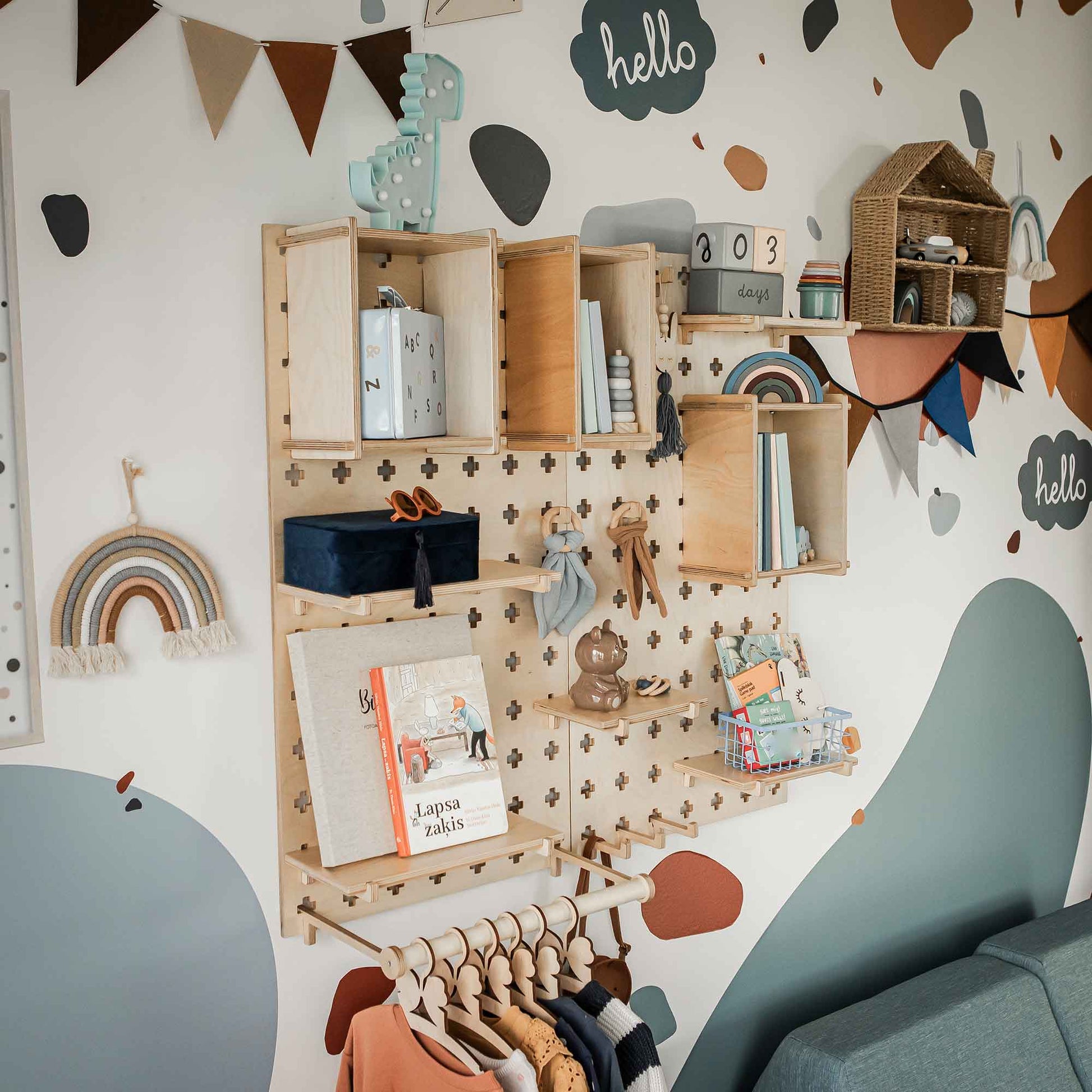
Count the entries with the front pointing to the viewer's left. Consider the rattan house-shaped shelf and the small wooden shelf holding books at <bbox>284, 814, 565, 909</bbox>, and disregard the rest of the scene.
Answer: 0

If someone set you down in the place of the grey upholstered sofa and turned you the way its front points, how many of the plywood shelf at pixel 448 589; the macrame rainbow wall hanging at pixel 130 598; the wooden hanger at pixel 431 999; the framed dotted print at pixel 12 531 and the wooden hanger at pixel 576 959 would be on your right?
5

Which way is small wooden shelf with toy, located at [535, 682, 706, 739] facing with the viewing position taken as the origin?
facing the viewer and to the right of the viewer

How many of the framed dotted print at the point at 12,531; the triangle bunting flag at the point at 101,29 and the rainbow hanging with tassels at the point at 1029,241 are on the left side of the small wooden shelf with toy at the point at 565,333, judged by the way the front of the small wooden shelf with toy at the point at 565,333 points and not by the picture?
1

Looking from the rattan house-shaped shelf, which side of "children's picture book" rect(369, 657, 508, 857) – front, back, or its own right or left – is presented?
left

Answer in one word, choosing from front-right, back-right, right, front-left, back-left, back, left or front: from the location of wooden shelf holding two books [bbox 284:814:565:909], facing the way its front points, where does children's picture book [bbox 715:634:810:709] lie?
left

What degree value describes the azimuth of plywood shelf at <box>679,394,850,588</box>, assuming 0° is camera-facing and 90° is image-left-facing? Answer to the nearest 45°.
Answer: approximately 315°
